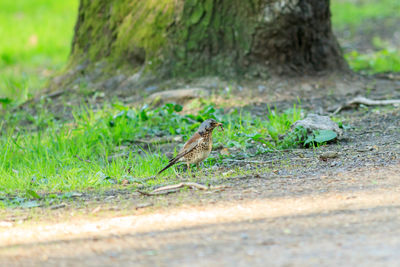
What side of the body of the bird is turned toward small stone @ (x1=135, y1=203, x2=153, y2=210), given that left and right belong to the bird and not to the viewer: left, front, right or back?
right

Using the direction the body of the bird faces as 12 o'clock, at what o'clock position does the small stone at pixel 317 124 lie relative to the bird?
The small stone is roughly at 11 o'clock from the bird.

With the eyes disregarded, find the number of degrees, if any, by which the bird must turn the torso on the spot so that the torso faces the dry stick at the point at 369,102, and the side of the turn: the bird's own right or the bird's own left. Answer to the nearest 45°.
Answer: approximately 45° to the bird's own left

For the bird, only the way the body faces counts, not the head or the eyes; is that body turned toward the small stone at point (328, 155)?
yes

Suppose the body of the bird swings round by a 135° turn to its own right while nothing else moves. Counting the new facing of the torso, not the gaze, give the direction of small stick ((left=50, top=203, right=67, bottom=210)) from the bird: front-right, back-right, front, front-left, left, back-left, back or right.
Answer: front

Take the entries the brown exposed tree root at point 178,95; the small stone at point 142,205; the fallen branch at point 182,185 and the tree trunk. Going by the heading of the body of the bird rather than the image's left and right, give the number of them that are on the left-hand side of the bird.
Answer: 2

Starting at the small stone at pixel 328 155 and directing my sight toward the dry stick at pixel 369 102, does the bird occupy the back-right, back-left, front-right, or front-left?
back-left

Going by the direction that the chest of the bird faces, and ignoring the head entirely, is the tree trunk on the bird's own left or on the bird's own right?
on the bird's own left

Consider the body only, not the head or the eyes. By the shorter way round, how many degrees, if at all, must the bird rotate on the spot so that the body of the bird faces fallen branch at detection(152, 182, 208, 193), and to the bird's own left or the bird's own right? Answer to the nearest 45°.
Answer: approximately 90° to the bird's own right

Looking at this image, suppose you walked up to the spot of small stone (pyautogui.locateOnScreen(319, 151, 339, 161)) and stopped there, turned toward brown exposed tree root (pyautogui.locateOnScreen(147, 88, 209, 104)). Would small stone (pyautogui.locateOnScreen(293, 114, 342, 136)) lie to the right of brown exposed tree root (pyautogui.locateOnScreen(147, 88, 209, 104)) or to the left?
right

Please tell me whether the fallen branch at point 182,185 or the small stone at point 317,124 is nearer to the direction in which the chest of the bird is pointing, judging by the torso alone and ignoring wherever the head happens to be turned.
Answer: the small stone

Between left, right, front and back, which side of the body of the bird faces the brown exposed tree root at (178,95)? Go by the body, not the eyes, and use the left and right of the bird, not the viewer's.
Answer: left

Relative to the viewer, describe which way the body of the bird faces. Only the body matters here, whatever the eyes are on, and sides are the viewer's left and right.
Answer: facing to the right of the viewer

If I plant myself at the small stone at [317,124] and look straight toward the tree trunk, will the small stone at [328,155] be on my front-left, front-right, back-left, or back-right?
back-left
